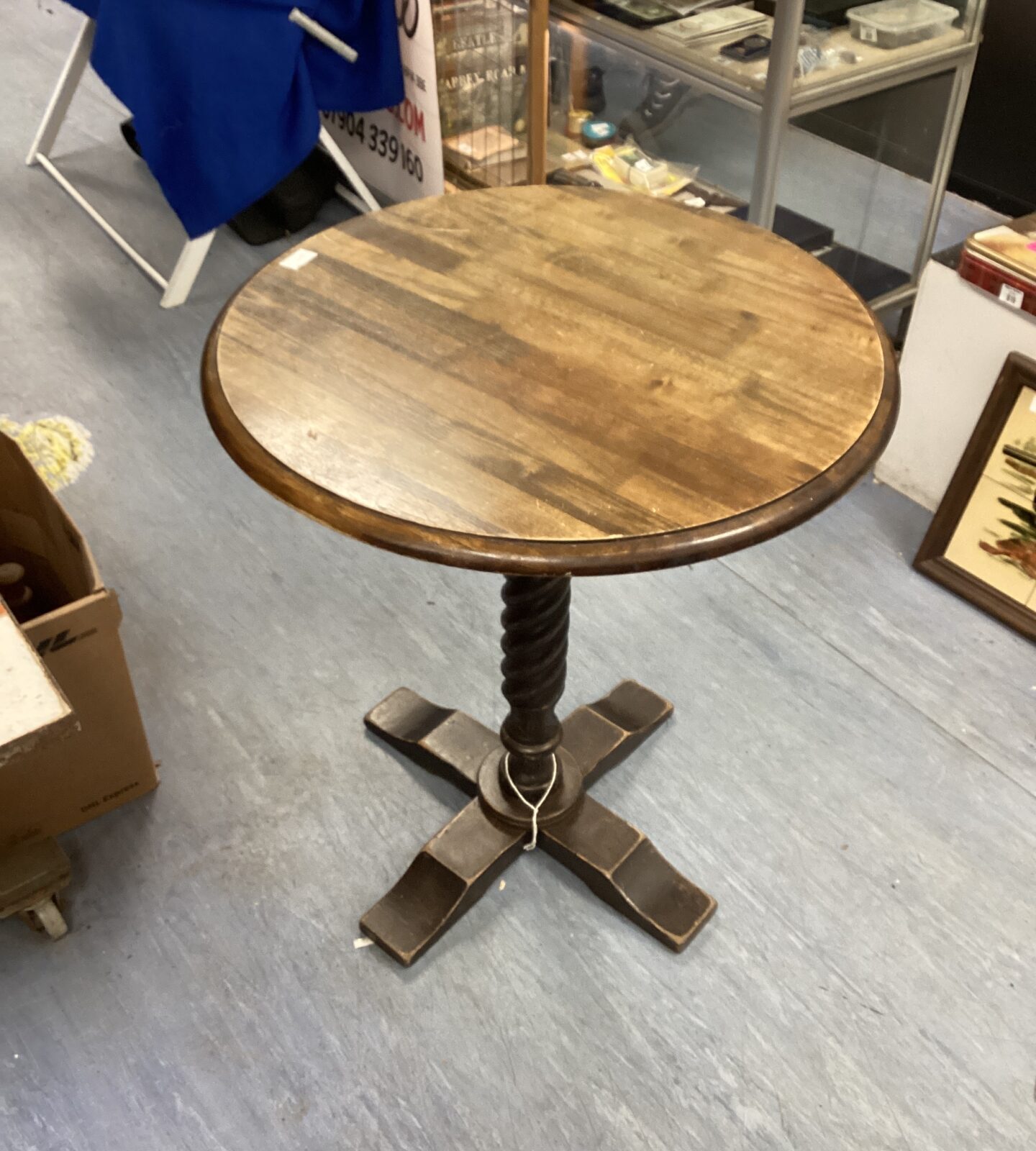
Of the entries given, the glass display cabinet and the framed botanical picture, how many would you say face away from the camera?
0

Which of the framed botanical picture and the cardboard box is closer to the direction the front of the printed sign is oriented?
the cardboard box

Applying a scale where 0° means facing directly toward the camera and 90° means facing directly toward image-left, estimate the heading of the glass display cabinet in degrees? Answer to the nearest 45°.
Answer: approximately 45°

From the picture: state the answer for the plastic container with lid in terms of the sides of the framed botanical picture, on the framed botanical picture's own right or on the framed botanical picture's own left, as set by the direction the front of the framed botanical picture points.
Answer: on the framed botanical picture's own right

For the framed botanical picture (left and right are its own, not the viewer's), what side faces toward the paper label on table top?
front

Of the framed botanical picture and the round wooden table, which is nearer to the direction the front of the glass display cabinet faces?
the round wooden table

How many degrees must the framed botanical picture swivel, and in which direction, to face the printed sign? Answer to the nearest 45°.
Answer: approximately 45° to its right

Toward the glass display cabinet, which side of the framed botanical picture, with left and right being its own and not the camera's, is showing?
right

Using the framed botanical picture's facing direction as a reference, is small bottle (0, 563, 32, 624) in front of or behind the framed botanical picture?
in front

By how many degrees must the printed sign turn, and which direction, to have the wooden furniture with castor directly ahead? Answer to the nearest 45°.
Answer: approximately 45° to its left

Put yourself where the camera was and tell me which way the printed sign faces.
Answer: facing the viewer and to the left of the viewer
